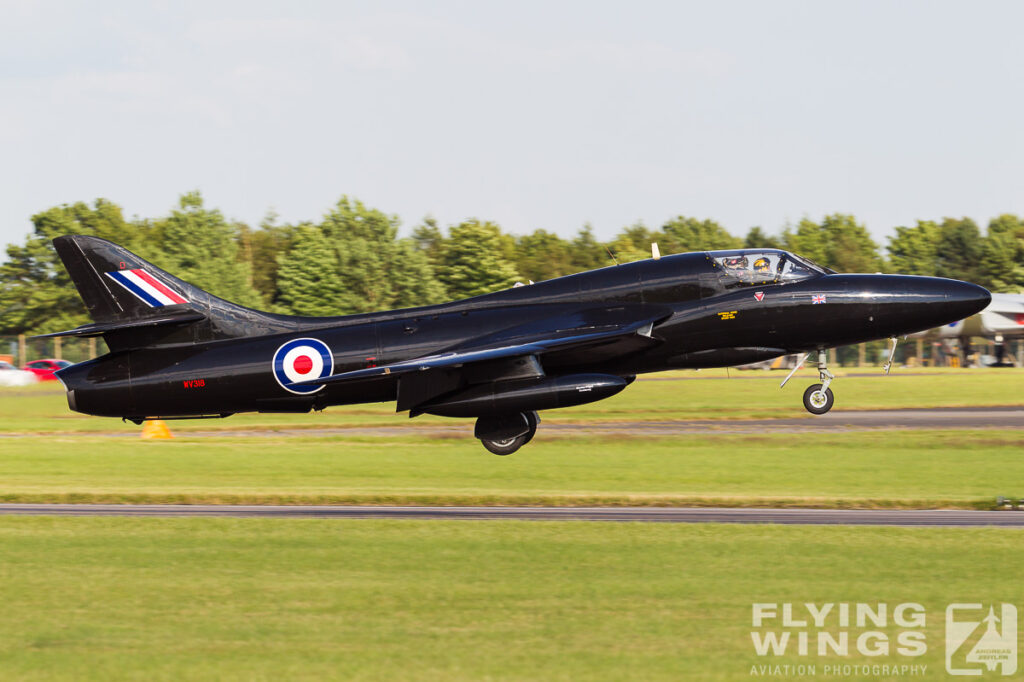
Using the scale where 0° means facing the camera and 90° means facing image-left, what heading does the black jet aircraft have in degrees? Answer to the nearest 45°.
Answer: approximately 270°
